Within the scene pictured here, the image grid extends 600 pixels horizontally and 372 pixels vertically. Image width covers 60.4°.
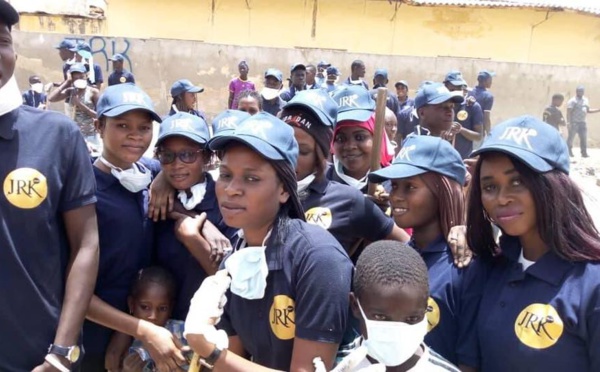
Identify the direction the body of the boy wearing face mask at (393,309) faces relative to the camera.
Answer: toward the camera

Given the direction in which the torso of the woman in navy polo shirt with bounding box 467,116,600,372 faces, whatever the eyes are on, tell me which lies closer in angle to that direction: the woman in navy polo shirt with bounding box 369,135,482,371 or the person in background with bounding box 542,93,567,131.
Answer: the woman in navy polo shirt

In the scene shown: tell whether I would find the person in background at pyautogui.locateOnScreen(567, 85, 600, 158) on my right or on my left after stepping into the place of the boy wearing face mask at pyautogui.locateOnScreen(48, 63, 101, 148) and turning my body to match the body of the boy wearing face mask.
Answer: on my left

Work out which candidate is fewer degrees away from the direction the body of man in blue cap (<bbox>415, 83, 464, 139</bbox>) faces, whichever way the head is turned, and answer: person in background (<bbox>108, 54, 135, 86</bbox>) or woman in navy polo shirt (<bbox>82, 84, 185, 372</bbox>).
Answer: the woman in navy polo shirt

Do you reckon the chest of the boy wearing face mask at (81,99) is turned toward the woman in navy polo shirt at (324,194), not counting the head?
yes

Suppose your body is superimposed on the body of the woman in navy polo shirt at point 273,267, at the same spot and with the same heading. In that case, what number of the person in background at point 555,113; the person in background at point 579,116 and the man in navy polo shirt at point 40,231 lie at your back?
2

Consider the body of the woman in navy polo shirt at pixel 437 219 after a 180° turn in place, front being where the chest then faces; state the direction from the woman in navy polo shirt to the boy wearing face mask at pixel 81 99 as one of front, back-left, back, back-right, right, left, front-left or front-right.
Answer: left

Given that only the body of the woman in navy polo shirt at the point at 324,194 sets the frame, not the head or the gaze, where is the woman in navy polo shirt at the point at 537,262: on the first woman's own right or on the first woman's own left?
on the first woman's own left

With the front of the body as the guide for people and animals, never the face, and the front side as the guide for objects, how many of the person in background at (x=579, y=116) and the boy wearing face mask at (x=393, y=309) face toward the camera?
2

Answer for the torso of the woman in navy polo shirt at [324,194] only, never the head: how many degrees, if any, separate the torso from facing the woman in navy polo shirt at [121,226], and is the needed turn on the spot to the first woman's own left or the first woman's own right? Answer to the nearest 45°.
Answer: approximately 45° to the first woman's own right

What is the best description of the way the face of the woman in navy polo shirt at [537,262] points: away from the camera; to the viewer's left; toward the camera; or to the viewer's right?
toward the camera

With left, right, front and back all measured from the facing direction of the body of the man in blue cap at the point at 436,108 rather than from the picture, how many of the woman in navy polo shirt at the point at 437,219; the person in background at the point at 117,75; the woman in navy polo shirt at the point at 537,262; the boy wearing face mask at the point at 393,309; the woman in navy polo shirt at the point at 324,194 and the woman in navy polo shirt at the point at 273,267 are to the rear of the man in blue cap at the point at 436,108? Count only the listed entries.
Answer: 1

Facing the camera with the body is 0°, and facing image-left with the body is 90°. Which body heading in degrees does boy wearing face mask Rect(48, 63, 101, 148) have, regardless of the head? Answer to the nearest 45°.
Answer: approximately 0°

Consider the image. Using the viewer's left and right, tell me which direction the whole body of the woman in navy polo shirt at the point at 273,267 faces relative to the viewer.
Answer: facing the viewer and to the left of the viewer

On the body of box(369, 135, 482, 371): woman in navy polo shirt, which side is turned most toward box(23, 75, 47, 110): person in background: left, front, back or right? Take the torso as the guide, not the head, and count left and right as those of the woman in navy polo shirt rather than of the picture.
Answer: right

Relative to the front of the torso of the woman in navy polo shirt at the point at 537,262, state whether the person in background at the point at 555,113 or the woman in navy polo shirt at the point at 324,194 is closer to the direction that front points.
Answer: the woman in navy polo shirt
